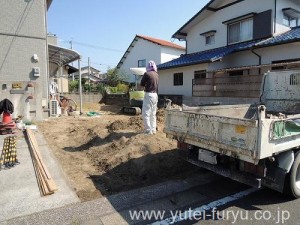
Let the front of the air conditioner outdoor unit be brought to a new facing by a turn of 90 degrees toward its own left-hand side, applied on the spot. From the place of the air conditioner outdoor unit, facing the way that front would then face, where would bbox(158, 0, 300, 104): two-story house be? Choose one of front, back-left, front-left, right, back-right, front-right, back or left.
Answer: right

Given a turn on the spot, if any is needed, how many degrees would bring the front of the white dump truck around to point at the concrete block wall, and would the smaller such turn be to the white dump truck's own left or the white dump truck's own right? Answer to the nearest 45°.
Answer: approximately 45° to the white dump truck's own left

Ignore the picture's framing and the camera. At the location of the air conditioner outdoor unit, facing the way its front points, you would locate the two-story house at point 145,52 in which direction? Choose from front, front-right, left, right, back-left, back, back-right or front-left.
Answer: front-left

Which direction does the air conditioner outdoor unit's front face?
to the viewer's right

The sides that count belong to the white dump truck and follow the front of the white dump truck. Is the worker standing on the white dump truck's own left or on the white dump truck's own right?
on the white dump truck's own left

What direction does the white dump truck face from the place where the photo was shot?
facing away from the viewer and to the right of the viewer

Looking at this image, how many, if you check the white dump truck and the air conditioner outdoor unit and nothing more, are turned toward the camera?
0

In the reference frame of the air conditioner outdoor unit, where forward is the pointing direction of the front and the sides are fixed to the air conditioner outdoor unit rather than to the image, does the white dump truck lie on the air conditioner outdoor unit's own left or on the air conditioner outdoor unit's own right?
on the air conditioner outdoor unit's own right

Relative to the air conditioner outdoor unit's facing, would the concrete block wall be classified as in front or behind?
in front

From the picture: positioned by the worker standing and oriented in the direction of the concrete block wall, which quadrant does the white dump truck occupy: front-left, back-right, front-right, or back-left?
back-right
